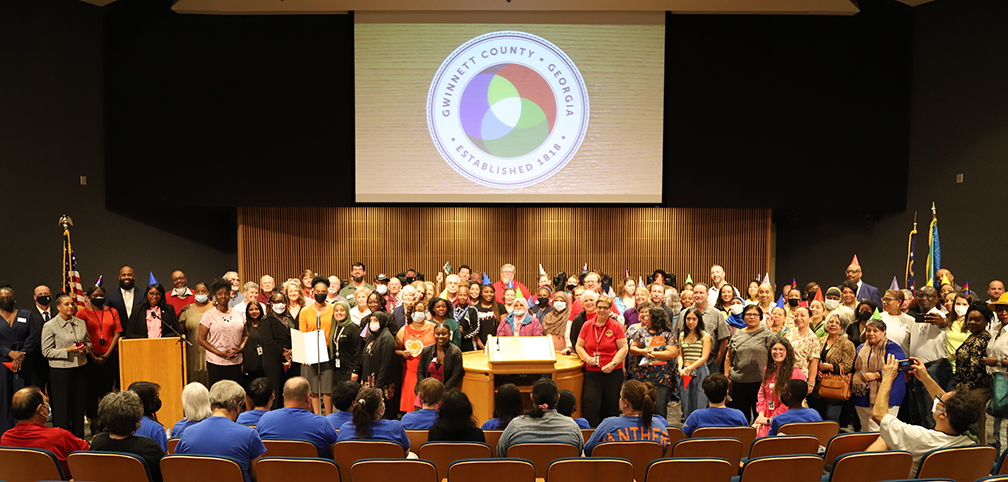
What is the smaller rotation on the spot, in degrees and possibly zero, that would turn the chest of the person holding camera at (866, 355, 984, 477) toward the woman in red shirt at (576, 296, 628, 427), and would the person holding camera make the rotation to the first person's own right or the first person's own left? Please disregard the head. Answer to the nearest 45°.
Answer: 0° — they already face them

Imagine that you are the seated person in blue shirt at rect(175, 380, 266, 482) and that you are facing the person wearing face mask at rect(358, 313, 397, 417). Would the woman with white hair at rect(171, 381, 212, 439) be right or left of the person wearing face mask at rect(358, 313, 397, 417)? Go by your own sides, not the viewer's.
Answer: left

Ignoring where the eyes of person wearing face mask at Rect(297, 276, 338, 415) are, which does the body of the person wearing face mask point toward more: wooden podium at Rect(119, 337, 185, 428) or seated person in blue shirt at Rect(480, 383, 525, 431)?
the seated person in blue shirt

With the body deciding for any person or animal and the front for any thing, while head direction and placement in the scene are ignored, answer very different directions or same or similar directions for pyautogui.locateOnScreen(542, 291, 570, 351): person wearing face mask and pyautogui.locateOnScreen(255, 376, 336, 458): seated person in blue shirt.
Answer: very different directions

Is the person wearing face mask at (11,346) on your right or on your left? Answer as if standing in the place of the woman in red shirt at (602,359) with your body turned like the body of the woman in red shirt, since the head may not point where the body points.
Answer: on your right

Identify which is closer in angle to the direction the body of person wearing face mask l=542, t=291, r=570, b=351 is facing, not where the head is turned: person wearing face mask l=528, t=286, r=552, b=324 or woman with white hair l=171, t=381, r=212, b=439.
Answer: the woman with white hair

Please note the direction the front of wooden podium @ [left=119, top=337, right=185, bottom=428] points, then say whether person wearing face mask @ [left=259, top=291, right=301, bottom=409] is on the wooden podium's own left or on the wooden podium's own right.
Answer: on the wooden podium's own left

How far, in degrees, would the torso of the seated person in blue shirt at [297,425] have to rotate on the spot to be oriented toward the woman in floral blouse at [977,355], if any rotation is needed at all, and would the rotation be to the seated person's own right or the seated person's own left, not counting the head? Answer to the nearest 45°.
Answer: approximately 90° to the seated person's own right

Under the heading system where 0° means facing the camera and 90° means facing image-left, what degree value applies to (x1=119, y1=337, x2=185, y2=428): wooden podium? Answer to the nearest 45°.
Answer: approximately 0°

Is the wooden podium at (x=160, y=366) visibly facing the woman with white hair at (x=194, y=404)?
yes

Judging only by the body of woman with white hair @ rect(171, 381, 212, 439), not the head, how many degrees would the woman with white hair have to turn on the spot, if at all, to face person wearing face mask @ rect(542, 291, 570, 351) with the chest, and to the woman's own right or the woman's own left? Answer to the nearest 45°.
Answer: approximately 45° to the woman's own right

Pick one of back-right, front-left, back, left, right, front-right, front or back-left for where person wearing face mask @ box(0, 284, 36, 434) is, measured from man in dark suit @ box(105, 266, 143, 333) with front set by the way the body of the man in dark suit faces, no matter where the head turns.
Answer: front-right

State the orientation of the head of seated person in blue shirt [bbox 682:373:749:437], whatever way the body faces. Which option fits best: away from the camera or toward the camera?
away from the camera

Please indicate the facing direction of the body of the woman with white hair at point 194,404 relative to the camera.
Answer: away from the camera

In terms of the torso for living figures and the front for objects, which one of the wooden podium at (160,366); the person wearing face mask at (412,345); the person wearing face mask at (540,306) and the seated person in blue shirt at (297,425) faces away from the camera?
the seated person in blue shirt

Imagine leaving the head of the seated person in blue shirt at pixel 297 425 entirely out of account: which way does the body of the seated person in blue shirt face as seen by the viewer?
away from the camera

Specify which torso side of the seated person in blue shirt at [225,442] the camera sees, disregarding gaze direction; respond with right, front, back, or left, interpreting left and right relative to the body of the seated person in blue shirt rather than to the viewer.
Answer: back

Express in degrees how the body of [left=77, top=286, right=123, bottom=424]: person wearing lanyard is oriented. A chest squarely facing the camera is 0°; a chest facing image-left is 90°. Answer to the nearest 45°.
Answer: approximately 0°
